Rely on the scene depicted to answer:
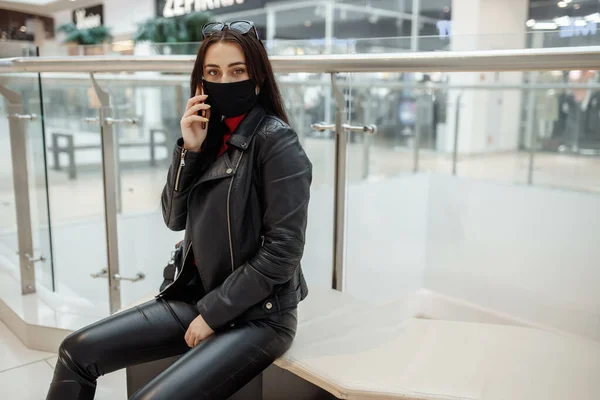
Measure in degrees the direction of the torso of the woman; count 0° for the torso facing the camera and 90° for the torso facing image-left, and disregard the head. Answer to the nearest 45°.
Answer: approximately 45°

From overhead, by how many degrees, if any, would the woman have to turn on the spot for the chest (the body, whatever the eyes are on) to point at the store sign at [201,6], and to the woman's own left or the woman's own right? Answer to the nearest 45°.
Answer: approximately 135° to the woman's own right

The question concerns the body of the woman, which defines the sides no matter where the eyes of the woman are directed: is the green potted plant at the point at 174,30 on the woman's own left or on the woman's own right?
on the woman's own right

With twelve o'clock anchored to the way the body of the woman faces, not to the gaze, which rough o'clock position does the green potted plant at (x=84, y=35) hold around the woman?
The green potted plant is roughly at 4 o'clock from the woman.

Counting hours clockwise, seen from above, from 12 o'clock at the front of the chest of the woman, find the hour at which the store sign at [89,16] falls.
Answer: The store sign is roughly at 4 o'clock from the woman.
